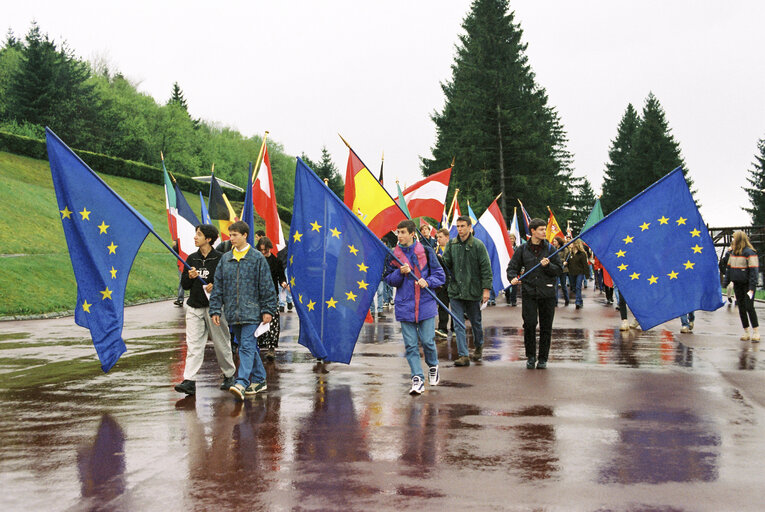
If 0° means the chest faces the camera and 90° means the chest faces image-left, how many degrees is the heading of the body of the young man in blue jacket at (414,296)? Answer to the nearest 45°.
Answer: approximately 0°

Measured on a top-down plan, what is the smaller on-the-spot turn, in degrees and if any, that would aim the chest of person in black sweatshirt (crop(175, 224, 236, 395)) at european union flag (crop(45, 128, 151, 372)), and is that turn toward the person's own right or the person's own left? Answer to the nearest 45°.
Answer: approximately 45° to the person's own right

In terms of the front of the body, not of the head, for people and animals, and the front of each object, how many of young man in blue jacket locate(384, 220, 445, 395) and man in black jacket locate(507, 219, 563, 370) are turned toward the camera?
2

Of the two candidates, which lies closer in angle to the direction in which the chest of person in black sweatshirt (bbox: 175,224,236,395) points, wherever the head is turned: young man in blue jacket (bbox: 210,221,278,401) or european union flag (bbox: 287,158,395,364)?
the young man in blue jacket

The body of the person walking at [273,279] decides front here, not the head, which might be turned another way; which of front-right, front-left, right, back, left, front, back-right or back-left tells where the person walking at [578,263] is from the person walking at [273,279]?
back

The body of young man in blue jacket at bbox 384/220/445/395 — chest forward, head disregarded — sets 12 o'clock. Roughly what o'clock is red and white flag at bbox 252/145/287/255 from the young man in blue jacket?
The red and white flag is roughly at 5 o'clock from the young man in blue jacket.

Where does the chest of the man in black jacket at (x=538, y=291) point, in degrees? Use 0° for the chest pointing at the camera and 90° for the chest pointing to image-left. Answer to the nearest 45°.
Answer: approximately 0°

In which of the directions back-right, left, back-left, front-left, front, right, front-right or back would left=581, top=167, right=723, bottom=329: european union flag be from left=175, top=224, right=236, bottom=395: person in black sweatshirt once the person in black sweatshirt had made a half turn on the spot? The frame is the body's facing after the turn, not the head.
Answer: front-right

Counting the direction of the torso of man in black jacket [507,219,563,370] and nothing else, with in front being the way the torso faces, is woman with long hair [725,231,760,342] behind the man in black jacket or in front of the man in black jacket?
behind

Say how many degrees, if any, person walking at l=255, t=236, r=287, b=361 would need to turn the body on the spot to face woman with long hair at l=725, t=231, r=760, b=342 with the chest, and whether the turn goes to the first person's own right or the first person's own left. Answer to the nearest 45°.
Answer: approximately 135° to the first person's own left
